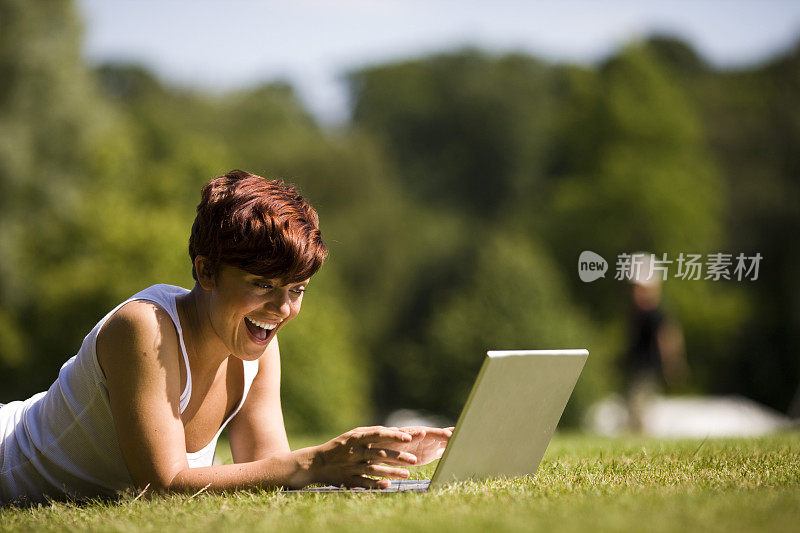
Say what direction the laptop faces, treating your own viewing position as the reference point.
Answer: facing away from the viewer and to the left of the viewer

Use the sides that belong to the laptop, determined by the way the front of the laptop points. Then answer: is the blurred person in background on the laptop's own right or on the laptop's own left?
on the laptop's own right

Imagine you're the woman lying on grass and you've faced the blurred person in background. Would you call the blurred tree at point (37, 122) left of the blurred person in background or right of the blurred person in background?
left

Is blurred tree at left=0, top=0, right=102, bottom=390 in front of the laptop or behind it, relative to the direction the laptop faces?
in front

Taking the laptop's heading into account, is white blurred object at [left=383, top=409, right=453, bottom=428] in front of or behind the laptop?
in front

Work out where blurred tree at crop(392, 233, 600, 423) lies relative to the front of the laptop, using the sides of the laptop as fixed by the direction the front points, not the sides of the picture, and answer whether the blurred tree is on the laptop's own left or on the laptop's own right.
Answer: on the laptop's own right

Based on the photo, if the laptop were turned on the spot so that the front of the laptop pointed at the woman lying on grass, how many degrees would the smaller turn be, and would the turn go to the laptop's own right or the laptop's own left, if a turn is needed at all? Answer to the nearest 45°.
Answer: approximately 45° to the laptop's own left
